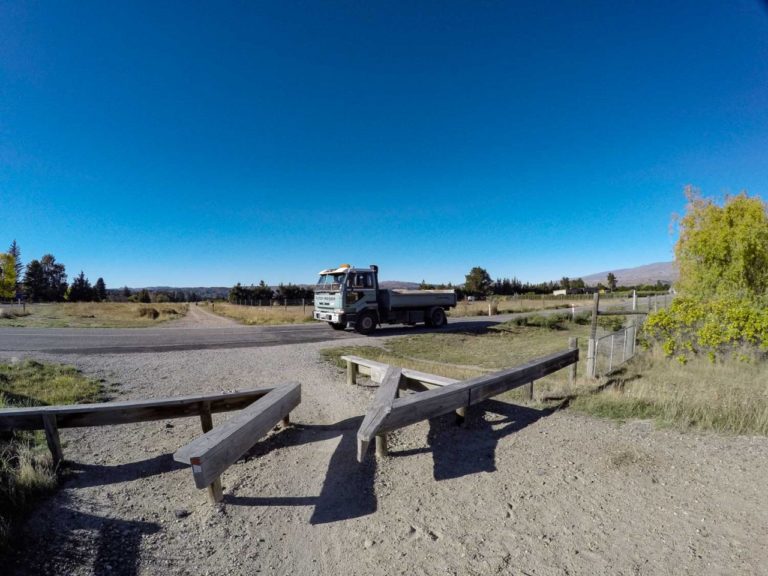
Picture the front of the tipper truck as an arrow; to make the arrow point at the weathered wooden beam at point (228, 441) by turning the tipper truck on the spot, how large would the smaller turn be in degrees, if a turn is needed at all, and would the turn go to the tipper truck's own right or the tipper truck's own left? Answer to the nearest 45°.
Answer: approximately 45° to the tipper truck's own left

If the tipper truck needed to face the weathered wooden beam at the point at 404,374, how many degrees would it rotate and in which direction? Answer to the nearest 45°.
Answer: approximately 45° to its left

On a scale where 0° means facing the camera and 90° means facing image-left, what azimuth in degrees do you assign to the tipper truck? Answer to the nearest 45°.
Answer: approximately 45°

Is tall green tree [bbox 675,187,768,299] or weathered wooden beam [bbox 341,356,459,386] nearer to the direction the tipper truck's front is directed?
the weathered wooden beam

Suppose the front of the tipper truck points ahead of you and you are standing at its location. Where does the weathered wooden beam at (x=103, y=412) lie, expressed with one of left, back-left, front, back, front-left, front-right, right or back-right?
front-left

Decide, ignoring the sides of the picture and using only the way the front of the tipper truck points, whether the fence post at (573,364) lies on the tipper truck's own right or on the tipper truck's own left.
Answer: on the tipper truck's own left

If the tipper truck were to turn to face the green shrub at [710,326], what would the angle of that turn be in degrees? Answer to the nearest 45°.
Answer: approximately 90° to its left
